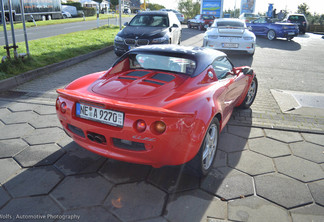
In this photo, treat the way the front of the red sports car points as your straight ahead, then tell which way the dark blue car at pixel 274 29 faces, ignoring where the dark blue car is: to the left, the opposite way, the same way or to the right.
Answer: to the left

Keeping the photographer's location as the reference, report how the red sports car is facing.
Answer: facing away from the viewer and to the right of the viewer

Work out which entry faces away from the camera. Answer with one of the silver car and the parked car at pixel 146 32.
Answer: the silver car

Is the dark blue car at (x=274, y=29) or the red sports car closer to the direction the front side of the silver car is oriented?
the dark blue car

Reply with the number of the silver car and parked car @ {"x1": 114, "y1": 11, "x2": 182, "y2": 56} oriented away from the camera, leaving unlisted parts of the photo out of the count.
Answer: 1

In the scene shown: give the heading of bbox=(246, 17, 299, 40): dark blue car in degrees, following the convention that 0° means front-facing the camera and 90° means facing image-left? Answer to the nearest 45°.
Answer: approximately 135°

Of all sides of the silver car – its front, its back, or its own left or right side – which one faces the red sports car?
back

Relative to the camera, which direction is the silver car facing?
away from the camera

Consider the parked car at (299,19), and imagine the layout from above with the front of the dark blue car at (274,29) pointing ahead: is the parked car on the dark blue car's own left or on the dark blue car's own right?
on the dark blue car's own right

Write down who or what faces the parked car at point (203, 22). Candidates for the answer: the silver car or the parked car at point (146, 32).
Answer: the silver car

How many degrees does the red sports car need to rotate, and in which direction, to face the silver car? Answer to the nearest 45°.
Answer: approximately 45° to its left

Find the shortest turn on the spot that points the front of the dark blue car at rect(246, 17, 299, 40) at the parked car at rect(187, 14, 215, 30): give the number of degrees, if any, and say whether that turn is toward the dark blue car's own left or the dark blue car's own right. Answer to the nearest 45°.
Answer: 0° — it already faces it

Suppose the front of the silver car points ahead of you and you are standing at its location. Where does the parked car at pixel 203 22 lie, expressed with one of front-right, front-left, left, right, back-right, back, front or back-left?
front

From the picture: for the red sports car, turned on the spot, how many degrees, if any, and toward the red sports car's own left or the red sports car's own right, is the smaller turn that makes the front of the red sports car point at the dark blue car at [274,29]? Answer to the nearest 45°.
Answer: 0° — it already faces it
